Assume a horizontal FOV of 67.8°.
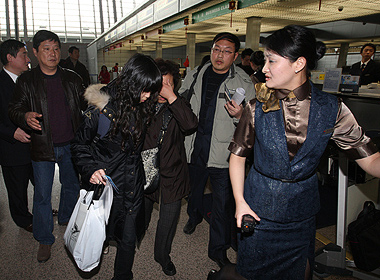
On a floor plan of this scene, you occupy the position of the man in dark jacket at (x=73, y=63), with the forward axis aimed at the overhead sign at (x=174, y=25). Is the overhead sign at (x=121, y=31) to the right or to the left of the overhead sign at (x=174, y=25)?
left

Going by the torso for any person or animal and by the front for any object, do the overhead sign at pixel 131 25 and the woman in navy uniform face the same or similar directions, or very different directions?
same or similar directions

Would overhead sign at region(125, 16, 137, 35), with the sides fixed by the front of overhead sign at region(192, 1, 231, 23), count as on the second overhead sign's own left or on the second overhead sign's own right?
on the second overhead sign's own right

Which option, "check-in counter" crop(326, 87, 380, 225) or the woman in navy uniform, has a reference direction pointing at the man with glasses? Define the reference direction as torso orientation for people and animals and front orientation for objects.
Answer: the check-in counter

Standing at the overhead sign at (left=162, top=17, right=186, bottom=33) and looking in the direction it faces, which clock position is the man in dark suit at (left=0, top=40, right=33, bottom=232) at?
The man in dark suit is roughly at 11 o'clock from the overhead sign.

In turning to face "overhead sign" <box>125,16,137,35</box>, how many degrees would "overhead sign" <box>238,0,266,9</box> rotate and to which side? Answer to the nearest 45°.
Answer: approximately 90° to its right

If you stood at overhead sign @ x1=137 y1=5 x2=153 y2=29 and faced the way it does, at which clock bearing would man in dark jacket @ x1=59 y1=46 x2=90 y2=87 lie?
The man in dark jacket is roughly at 11 o'clock from the overhead sign.

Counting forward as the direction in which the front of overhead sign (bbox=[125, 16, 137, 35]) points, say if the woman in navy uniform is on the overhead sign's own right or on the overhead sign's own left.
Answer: on the overhead sign's own left

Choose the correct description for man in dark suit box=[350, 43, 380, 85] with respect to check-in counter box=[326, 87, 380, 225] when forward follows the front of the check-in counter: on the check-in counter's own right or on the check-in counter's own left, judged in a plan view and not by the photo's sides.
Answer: on the check-in counter's own right

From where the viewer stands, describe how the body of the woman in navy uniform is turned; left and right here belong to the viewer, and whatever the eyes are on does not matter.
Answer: facing the viewer

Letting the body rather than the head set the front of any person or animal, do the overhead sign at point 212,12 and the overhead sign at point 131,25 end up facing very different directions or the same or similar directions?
same or similar directions

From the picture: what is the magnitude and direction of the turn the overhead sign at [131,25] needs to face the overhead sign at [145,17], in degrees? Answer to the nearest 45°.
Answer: approximately 45° to its left

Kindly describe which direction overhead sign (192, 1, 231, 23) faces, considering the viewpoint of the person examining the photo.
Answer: facing the viewer and to the left of the viewer

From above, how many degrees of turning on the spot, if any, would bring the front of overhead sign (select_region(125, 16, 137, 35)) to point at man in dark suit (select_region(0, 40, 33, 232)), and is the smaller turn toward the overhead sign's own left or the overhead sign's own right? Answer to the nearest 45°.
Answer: approximately 45° to the overhead sign's own left

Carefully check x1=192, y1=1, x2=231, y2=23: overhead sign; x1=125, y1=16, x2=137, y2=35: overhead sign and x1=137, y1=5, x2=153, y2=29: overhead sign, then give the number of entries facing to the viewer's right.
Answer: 0
